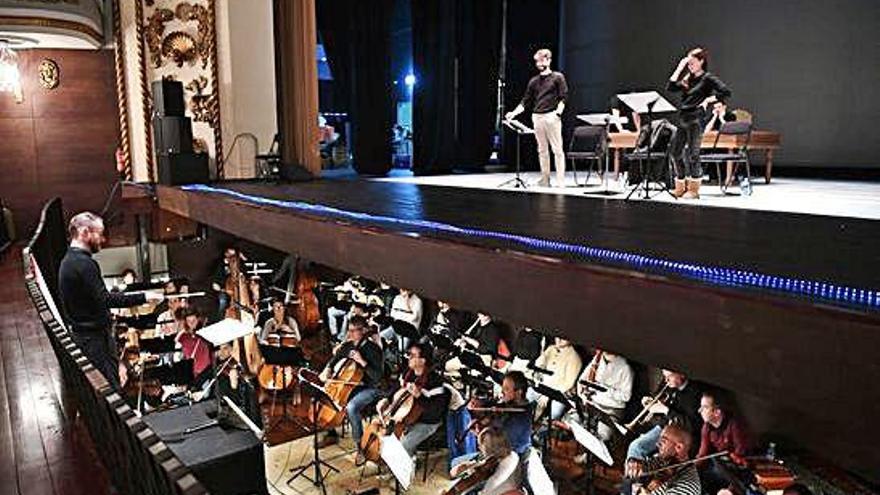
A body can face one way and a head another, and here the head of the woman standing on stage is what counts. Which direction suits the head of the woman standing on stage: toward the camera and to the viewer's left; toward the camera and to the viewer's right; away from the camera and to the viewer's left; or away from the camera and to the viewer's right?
toward the camera and to the viewer's left

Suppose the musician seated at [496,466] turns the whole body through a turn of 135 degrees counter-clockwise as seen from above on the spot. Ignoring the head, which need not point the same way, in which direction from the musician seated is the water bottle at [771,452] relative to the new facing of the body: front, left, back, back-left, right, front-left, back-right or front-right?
front-left

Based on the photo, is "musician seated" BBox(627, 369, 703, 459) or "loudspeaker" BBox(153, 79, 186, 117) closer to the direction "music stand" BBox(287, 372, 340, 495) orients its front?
the musician seated

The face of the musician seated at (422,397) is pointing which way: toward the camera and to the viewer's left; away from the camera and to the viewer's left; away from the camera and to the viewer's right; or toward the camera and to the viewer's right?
toward the camera and to the viewer's left

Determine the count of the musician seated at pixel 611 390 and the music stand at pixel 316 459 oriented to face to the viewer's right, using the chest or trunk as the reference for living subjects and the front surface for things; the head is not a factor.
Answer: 1

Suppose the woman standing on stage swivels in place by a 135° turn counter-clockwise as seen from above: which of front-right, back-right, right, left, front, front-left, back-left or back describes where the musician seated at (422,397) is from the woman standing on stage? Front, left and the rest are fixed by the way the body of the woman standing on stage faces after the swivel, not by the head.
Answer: back-right

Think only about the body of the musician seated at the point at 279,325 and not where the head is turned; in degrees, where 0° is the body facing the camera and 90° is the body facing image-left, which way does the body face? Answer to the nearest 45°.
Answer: approximately 0°

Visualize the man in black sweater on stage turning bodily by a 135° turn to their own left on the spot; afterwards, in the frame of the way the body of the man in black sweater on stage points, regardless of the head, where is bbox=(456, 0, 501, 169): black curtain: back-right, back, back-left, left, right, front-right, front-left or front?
left

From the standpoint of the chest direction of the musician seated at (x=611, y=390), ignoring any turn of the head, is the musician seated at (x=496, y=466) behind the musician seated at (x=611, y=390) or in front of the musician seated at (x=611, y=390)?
in front

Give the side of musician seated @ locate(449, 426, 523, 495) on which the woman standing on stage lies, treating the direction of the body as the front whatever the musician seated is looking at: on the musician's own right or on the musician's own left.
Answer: on the musician's own right

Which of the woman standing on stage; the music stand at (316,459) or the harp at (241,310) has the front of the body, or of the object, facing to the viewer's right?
the music stand
